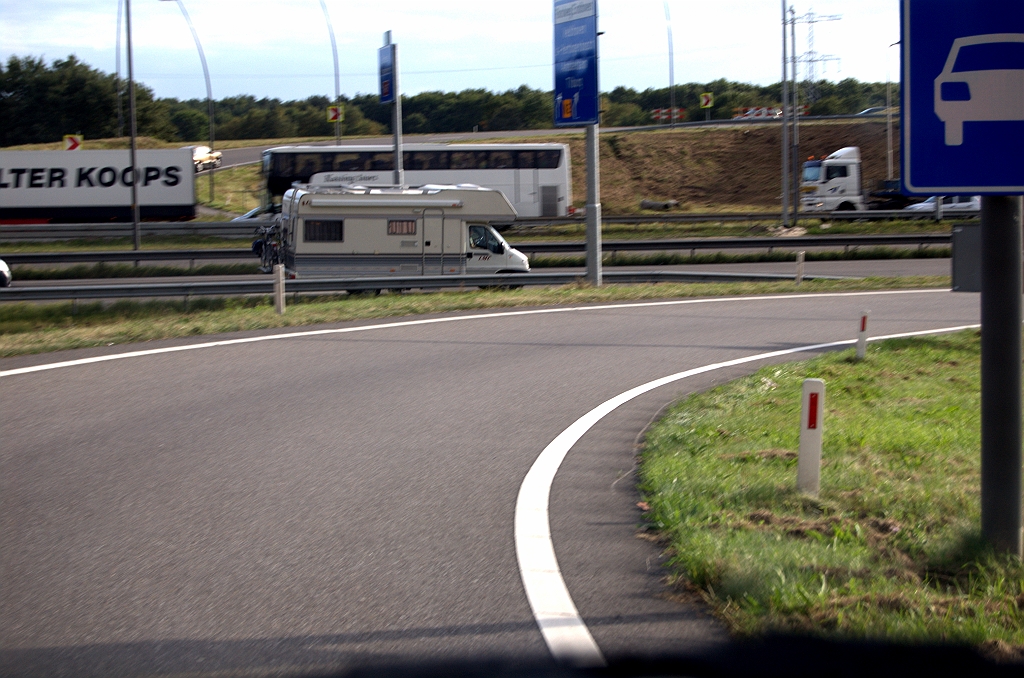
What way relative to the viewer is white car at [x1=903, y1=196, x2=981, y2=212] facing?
to the viewer's left

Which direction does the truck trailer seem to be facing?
to the viewer's left

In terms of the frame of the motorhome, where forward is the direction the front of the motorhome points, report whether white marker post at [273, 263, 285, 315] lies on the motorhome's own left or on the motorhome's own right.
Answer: on the motorhome's own right

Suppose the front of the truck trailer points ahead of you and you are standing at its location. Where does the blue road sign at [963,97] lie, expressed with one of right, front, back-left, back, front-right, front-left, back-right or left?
left

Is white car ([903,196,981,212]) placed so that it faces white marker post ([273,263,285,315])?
no

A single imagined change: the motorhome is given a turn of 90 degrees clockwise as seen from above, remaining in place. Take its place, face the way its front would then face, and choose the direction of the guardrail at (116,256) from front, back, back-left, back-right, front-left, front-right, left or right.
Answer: back-right

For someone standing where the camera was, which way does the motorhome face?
facing to the right of the viewer

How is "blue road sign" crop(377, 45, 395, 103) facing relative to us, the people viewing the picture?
facing the viewer and to the left of the viewer

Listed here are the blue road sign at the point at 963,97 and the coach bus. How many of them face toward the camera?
1

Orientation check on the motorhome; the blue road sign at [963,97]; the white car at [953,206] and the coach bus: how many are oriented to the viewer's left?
2

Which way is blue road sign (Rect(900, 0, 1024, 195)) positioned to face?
toward the camera

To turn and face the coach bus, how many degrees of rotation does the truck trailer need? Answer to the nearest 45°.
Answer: approximately 180°

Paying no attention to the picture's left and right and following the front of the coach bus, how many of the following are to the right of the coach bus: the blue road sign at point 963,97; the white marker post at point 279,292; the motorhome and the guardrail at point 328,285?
0

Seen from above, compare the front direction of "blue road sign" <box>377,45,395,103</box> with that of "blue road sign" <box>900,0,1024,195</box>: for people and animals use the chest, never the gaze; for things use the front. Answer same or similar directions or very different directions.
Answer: same or similar directions

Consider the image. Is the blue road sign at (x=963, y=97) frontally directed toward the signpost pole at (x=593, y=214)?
no

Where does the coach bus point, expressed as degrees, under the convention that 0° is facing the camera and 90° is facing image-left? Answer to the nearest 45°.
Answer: approximately 90°
